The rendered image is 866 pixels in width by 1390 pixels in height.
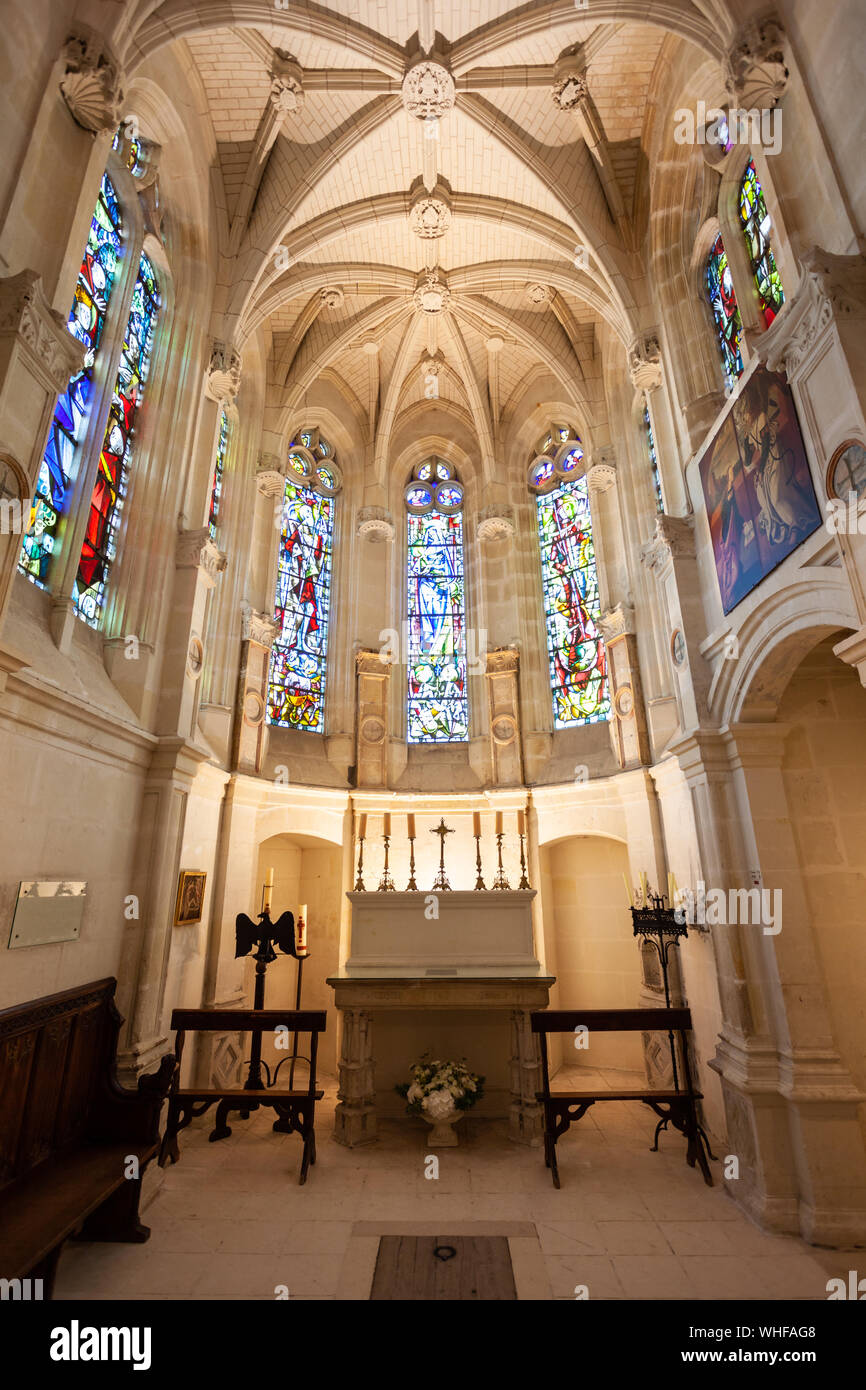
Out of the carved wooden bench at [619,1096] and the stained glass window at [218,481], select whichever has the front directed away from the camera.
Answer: the carved wooden bench

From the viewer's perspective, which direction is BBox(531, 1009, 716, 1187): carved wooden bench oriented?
away from the camera

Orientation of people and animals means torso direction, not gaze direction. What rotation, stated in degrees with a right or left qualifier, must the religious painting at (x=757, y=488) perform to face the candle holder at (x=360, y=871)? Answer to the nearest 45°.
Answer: approximately 45° to its right

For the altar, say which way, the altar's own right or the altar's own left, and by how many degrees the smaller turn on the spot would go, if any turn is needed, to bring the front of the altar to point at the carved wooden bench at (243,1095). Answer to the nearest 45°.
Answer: approximately 45° to the altar's own right

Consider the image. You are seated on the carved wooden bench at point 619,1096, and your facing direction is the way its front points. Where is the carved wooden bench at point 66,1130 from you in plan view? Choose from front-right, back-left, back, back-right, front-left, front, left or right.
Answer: back-left

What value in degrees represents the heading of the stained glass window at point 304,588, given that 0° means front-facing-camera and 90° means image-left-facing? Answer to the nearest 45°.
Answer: approximately 315°
